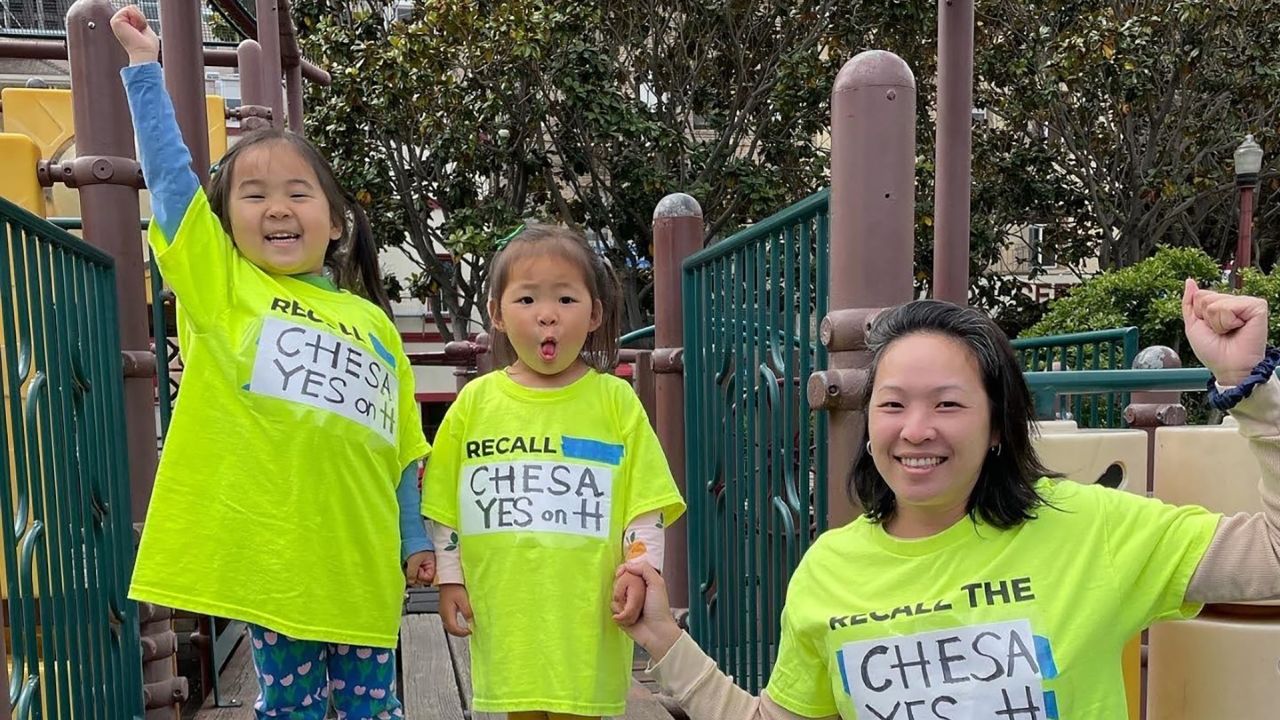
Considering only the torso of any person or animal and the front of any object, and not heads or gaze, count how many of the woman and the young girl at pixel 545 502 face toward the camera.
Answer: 2

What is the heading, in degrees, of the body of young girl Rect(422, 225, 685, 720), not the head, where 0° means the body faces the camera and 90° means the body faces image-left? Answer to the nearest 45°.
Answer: approximately 0°

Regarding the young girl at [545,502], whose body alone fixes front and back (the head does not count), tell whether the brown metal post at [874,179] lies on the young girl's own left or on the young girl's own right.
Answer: on the young girl's own left

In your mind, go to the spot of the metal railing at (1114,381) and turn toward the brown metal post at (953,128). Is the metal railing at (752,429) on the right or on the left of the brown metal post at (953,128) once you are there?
left

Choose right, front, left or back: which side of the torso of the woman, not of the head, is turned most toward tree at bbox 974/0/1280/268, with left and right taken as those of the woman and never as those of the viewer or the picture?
back

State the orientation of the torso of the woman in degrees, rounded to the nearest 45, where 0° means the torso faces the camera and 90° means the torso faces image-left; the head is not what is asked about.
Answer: approximately 0°

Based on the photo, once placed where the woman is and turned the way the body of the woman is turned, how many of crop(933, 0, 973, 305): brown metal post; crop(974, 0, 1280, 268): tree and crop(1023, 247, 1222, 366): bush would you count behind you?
3

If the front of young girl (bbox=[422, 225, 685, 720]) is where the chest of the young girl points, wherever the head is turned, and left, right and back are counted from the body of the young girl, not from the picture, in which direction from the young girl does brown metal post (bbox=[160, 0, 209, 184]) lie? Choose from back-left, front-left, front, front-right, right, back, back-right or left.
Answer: back-right

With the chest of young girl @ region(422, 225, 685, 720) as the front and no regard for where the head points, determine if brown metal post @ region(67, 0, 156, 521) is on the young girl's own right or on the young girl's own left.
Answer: on the young girl's own right

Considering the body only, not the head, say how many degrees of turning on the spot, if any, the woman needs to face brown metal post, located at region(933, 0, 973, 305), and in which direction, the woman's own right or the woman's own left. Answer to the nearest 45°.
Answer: approximately 180°
